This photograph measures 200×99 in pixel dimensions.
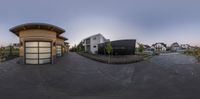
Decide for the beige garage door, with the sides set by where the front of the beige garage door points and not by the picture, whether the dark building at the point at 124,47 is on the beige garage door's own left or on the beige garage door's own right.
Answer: on the beige garage door's own left

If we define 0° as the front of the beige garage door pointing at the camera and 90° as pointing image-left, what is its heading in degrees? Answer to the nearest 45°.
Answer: approximately 0°
